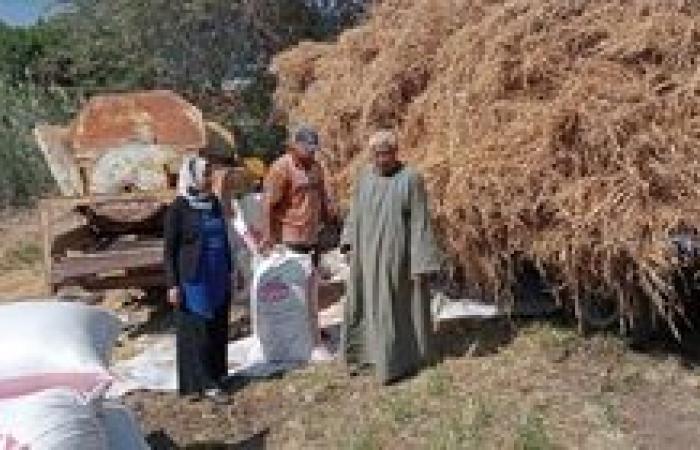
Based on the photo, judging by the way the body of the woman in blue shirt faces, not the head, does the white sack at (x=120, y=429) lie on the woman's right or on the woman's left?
on the woman's right

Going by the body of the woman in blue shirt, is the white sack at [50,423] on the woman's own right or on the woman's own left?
on the woman's own right

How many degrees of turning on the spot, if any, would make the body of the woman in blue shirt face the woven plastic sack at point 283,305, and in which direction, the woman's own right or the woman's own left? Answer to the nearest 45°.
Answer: approximately 90° to the woman's own left

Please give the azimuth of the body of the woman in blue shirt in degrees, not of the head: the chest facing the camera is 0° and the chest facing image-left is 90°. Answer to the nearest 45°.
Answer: approximately 315°

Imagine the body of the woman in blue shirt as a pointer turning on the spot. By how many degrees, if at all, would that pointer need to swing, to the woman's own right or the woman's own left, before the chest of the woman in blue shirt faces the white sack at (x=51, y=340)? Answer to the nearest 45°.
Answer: approximately 90° to the woman's own right

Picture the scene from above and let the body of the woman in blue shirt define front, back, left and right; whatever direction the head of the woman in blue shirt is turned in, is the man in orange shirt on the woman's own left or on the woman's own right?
on the woman's own left
